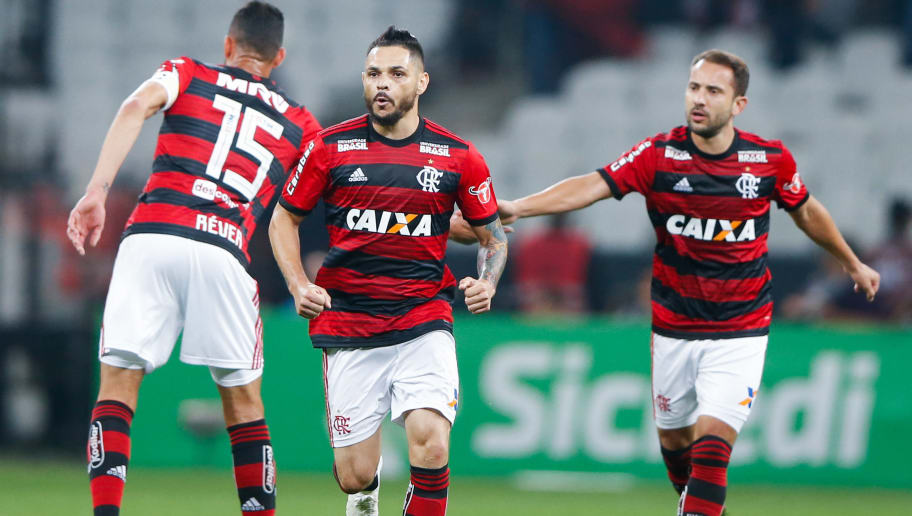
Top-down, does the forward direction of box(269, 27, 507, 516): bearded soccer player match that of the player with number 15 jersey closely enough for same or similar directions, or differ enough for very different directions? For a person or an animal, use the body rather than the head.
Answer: very different directions

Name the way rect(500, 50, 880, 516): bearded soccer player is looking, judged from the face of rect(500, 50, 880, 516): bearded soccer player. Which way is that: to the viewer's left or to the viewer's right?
to the viewer's left

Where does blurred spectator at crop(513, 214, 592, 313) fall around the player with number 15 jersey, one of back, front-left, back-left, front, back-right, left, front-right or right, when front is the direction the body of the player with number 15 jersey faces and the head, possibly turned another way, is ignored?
front-right

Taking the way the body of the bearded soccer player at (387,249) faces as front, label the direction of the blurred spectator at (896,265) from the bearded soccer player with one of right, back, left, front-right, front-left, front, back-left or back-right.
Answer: back-left

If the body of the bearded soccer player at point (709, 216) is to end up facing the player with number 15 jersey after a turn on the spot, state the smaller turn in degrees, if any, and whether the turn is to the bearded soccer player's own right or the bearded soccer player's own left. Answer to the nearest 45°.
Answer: approximately 45° to the bearded soccer player's own right

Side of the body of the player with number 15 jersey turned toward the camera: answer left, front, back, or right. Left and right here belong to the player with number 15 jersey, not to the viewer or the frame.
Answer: back

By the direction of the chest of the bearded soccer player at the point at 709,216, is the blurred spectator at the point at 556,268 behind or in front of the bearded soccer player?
behind

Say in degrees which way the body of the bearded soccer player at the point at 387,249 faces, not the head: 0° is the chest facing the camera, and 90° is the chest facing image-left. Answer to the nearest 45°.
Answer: approximately 0°

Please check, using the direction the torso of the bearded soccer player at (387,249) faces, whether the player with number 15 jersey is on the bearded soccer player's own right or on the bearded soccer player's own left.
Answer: on the bearded soccer player's own right
